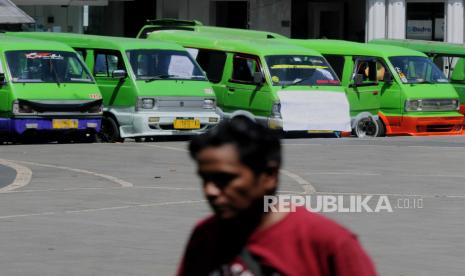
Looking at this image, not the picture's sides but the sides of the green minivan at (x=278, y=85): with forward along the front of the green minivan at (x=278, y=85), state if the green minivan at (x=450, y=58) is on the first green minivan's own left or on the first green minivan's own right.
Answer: on the first green minivan's own left

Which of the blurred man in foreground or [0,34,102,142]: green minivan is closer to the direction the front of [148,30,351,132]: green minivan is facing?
the blurred man in foreground

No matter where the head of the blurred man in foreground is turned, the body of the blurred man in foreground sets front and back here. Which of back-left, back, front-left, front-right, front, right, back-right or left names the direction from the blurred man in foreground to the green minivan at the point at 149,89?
back-right

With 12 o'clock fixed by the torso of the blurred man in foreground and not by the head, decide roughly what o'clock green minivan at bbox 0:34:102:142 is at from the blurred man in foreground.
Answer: The green minivan is roughly at 4 o'clock from the blurred man in foreground.

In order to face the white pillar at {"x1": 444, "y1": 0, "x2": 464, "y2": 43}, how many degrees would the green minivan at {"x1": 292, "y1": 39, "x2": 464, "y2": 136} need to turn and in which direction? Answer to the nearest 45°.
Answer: approximately 135° to its left

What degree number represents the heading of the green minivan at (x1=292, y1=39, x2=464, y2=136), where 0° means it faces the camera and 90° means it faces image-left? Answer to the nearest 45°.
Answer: approximately 315°

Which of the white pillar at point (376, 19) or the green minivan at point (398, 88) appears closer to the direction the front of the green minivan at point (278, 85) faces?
the green minivan

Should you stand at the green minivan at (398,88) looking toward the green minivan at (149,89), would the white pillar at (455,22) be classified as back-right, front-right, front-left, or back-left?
back-right

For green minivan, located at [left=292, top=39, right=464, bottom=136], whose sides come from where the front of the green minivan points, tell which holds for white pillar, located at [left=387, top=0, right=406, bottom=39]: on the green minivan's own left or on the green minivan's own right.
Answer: on the green minivan's own left

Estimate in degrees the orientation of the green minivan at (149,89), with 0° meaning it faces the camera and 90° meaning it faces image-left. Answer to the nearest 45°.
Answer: approximately 315°
